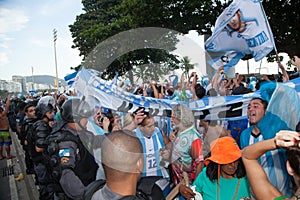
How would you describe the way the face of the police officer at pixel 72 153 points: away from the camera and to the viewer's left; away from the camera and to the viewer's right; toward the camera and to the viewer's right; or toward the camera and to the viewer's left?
away from the camera and to the viewer's right

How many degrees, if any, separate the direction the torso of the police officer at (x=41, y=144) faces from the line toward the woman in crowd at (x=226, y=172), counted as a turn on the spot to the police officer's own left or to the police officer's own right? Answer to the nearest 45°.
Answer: approximately 45° to the police officer's own right

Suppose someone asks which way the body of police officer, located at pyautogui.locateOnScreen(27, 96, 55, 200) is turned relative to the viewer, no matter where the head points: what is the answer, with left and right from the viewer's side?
facing to the right of the viewer

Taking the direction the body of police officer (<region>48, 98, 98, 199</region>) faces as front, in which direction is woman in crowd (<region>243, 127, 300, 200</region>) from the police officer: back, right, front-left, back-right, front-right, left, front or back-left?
front-right

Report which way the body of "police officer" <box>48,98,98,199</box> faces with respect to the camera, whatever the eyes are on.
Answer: to the viewer's right

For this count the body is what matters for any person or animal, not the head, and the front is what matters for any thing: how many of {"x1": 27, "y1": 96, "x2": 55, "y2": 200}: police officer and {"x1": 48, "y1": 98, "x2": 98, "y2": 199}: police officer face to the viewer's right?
2

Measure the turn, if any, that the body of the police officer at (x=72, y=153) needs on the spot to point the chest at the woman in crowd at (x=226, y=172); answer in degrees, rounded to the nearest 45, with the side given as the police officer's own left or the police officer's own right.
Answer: approximately 45° to the police officer's own right
